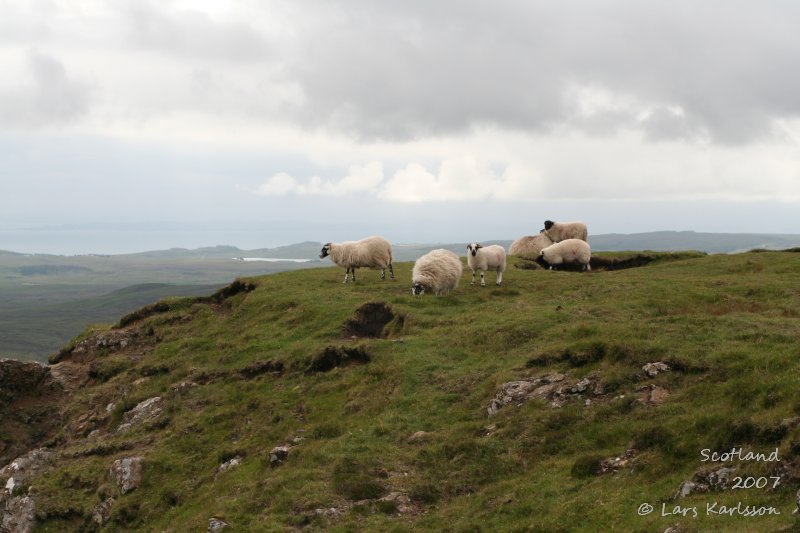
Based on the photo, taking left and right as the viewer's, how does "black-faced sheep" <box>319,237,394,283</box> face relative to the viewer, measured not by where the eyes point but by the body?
facing to the left of the viewer

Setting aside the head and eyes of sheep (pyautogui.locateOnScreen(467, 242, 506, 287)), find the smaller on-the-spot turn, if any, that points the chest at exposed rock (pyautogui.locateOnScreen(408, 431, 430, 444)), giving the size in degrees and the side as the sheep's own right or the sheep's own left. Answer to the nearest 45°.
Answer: approximately 45° to the sheep's own left

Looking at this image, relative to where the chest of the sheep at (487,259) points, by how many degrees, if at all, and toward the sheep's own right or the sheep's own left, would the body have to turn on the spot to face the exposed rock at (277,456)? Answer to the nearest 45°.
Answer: approximately 45° to the sheep's own left

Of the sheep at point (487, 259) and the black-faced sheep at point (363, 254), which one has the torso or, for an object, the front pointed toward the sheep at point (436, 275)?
the sheep at point (487, 259)

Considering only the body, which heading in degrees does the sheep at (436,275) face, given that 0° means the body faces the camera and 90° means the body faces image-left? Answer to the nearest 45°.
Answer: approximately 45°

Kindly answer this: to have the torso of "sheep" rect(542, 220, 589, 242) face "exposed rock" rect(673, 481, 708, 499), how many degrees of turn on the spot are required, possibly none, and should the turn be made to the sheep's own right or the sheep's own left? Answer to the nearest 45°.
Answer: approximately 90° to the sheep's own left

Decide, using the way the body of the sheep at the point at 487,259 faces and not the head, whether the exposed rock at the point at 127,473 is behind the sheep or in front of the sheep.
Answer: in front

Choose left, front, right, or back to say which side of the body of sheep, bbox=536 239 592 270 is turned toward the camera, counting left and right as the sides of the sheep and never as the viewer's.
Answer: left

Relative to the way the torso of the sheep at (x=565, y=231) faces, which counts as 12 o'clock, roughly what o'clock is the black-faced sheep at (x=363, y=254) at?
The black-faced sheep is roughly at 10 o'clock from the sheep.

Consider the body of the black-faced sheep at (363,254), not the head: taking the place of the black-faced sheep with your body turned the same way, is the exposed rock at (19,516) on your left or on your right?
on your left

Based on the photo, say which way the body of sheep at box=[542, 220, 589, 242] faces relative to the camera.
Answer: to the viewer's left
